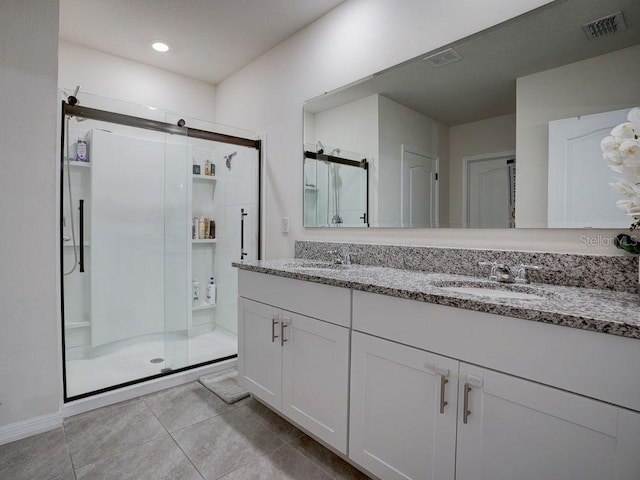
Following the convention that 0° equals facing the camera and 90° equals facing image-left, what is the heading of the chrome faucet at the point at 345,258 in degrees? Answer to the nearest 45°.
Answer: approximately 45°

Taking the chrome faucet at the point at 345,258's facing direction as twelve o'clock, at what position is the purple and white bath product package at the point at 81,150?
The purple and white bath product package is roughly at 2 o'clock from the chrome faucet.

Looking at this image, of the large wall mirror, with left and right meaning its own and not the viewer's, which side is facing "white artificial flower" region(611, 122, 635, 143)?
left

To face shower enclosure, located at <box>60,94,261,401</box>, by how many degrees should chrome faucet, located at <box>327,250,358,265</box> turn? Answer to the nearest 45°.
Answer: approximately 45° to its right

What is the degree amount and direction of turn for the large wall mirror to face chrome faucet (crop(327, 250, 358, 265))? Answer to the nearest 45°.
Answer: approximately 45° to its right

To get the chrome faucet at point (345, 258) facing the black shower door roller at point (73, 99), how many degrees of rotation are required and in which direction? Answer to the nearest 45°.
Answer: approximately 45° to its right

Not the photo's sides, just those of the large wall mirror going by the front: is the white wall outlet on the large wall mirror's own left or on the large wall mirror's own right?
on the large wall mirror's own right

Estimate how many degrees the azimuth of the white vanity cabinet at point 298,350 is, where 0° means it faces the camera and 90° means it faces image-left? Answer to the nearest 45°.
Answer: approximately 45°

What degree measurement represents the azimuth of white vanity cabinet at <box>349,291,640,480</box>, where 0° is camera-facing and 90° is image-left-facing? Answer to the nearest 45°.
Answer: approximately 45°

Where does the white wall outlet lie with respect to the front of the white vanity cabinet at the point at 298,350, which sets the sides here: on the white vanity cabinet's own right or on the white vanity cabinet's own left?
on the white vanity cabinet's own right

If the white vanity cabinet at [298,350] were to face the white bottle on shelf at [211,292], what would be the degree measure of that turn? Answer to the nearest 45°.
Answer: approximately 90° to its right
